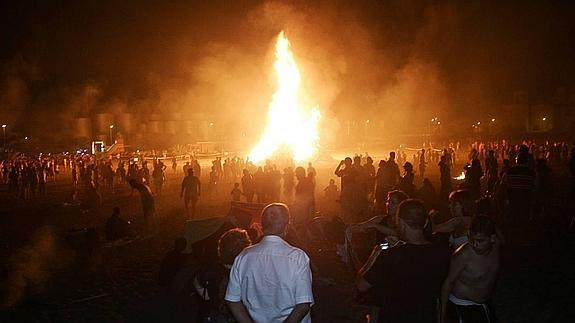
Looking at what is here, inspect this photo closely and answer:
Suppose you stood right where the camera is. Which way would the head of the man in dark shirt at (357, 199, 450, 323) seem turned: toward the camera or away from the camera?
away from the camera

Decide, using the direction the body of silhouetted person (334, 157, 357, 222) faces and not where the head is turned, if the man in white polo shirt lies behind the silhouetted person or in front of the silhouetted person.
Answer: behind

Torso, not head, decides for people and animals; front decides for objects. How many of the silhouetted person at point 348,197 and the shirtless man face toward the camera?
1

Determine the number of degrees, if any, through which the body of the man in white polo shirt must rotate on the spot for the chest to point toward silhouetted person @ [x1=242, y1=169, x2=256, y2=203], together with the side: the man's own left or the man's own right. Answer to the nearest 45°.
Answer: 0° — they already face them

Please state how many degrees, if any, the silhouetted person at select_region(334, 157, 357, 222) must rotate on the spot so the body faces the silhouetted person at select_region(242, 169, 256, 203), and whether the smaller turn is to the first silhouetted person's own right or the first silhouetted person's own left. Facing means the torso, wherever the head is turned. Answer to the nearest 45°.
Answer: approximately 45° to the first silhouetted person's own left

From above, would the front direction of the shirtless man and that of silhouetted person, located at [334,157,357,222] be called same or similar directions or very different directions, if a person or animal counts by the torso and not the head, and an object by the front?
very different directions

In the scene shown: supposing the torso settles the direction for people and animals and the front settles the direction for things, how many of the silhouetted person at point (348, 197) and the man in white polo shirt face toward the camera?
0

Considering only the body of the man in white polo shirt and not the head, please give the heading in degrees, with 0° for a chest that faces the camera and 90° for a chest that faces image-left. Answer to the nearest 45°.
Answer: approximately 180°

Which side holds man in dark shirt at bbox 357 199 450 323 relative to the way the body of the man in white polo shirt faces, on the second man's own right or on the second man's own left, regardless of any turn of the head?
on the second man's own right

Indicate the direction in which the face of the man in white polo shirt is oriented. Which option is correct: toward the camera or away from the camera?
away from the camera

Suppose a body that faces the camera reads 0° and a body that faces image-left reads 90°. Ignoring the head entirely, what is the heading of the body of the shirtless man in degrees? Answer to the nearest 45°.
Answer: approximately 0°

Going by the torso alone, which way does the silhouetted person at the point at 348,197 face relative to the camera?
away from the camera

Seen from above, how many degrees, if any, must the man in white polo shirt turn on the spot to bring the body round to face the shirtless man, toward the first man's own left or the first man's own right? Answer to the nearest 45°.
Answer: approximately 90° to the first man's own right

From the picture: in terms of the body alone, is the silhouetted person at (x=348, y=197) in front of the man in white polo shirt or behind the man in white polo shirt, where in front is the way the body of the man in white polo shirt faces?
in front

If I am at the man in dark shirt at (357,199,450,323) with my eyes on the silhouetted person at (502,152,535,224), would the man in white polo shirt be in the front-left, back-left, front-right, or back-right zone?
back-left

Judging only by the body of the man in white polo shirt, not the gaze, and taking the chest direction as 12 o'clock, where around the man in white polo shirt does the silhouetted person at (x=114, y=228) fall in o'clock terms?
The silhouetted person is roughly at 11 o'clock from the man in white polo shirt.
